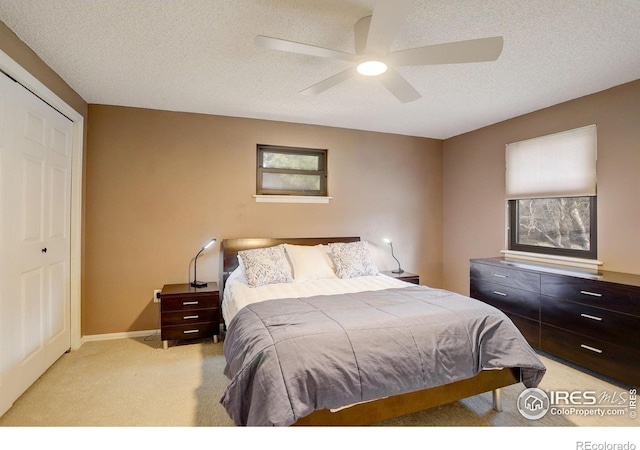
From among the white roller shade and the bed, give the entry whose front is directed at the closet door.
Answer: the white roller shade

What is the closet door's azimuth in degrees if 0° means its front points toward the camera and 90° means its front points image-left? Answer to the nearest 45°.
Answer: approximately 315°

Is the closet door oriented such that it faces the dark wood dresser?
yes

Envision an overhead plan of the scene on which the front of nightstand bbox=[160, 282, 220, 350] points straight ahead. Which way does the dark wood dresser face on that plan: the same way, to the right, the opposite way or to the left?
to the right

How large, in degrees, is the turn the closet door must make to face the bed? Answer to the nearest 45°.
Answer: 0° — it already faces it

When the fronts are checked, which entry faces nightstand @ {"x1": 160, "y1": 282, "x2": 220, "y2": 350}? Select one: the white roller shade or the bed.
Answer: the white roller shade

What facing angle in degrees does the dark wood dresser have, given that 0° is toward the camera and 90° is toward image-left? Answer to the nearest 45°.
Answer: approximately 45°

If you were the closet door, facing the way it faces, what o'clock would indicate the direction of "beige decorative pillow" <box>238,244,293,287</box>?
The beige decorative pillow is roughly at 11 o'clock from the closet door.

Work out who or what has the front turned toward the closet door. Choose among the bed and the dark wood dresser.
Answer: the dark wood dresser

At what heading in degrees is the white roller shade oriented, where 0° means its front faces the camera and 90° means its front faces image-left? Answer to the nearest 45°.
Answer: approximately 45°

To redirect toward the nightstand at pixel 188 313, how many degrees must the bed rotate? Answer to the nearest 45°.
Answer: approximately 180°

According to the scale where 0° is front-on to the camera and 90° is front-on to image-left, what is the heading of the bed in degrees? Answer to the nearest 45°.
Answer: approximately 315°

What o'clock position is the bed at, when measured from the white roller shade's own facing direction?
The bed is roughly at 11 o'clock from the white roller shade.

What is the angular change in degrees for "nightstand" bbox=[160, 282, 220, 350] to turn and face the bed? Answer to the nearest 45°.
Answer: approximately 45° to its left
